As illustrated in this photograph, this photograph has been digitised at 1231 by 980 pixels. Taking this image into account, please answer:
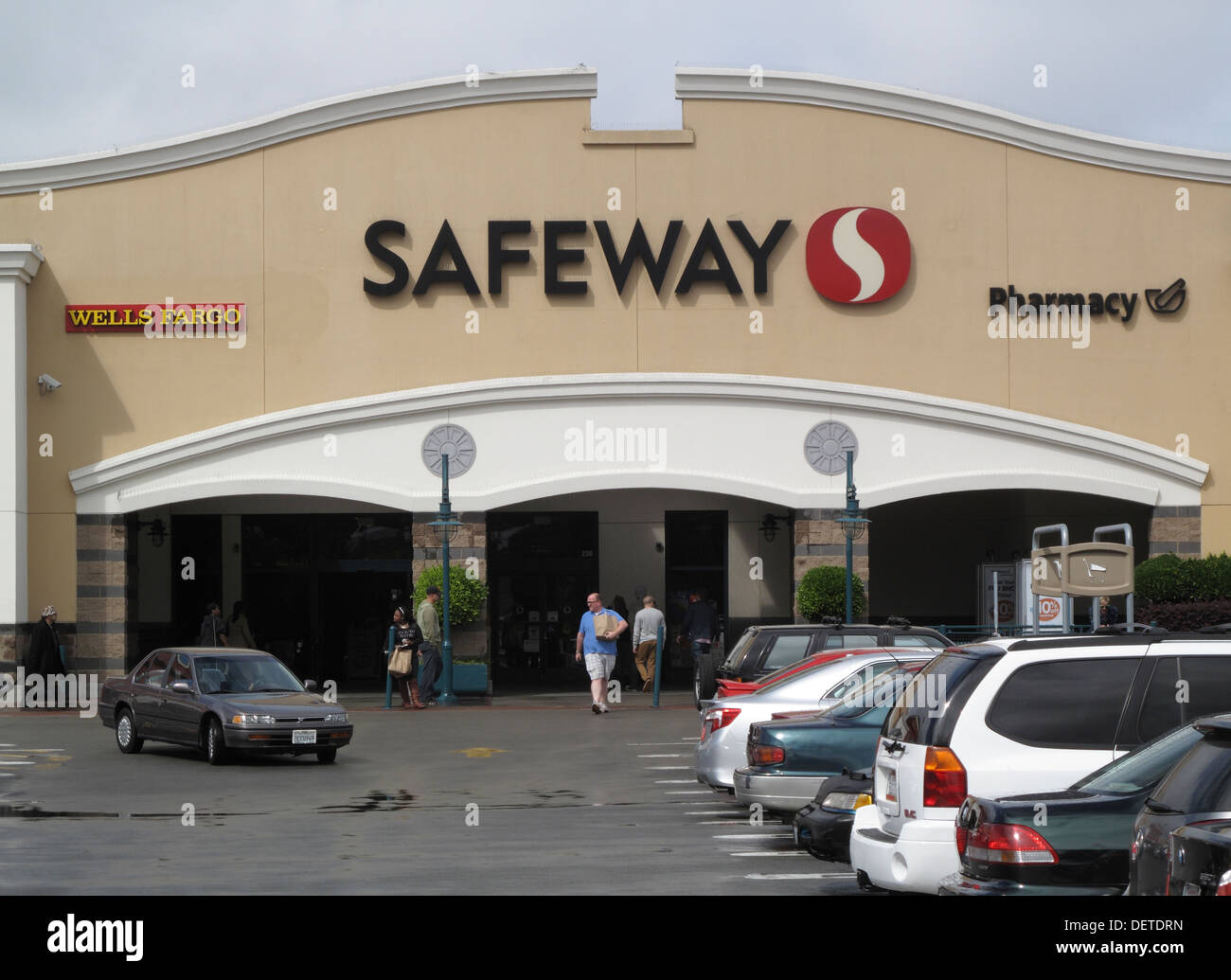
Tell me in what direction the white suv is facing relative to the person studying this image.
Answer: facing away from the viewer and to the right of the viewer

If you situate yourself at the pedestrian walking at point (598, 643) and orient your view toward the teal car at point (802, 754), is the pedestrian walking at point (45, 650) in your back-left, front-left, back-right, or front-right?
back-right

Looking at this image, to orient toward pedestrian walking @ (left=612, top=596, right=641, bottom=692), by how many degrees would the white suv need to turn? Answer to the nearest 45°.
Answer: approximately 45° to its left

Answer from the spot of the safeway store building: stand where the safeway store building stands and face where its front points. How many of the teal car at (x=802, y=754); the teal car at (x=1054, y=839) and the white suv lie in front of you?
3

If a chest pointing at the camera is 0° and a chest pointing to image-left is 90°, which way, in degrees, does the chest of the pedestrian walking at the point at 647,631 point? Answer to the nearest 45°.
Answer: approximately 180°

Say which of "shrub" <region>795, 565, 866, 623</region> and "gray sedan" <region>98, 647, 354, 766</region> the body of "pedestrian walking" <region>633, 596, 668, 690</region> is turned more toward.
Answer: the shrub

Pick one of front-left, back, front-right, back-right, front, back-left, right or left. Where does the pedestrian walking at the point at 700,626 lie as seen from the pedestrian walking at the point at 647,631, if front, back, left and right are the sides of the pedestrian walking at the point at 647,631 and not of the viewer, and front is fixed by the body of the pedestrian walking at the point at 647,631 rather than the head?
front-right

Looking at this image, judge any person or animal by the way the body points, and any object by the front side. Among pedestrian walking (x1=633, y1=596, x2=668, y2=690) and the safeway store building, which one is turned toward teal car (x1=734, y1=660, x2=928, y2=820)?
the safeway store building

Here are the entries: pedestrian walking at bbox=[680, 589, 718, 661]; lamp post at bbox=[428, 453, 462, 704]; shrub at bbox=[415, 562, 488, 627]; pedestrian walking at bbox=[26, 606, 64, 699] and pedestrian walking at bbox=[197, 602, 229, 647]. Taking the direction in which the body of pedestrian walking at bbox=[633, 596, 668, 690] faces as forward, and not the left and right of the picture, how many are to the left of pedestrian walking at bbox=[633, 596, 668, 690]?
4

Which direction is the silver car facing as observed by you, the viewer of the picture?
facing away from the viewer and to the right of the viewer

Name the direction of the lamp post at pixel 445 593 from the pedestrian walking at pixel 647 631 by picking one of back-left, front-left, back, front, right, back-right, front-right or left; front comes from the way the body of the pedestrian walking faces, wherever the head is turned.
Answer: left

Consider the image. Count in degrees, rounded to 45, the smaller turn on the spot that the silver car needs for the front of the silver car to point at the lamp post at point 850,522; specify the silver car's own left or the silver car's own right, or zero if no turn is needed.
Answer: approximately 45° to the silver car's own left

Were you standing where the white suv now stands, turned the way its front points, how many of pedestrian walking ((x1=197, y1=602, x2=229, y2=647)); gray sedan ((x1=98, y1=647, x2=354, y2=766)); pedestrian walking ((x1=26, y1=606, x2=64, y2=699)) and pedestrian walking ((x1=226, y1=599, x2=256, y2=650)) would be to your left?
4

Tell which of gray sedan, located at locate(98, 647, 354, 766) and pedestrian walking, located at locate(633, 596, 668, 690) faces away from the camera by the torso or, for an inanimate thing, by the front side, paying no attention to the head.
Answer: the pedestrian walking

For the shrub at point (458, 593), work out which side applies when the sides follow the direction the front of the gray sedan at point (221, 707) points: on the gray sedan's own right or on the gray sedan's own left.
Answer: on the gray sedan's own left
